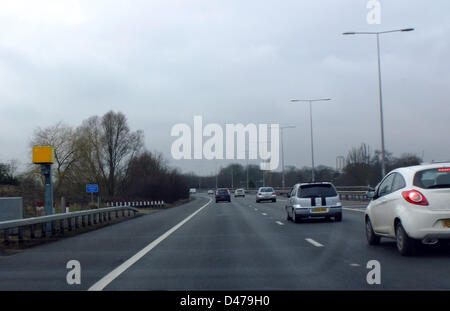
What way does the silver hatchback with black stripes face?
away from the camera

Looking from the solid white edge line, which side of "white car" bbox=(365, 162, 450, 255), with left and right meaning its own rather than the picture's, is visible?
left

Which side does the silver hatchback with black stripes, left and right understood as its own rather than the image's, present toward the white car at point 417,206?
back

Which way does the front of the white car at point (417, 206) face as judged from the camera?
facing away from the viewer and to the left of the viewer

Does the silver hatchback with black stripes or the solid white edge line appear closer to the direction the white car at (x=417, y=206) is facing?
the silver hatchback with black stripes

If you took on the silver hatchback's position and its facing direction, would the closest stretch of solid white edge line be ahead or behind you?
behind
